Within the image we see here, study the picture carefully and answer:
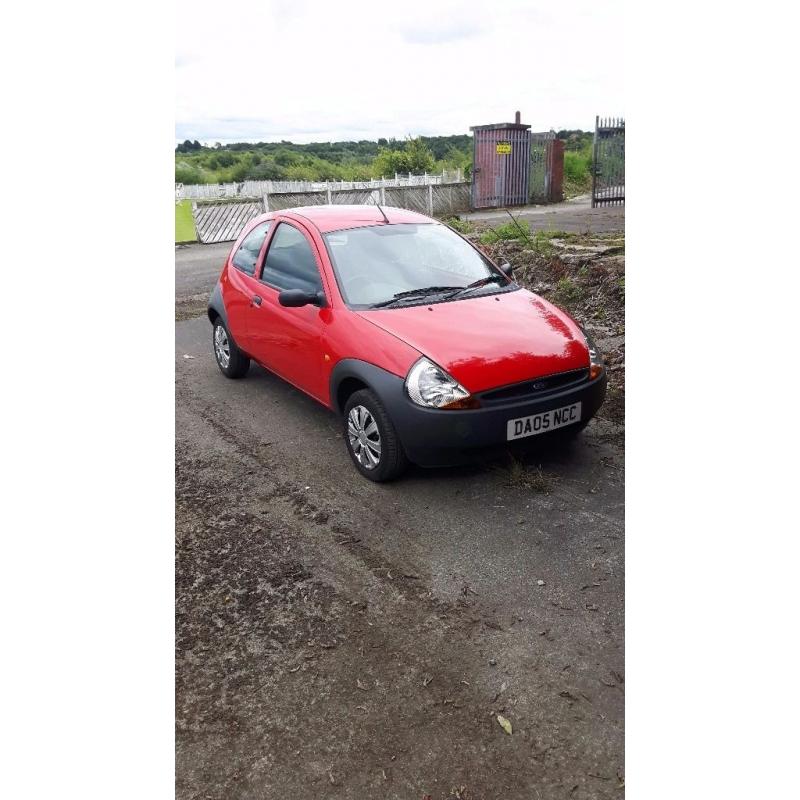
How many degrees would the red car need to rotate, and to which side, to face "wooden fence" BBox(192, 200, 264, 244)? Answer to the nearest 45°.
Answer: approximately 135° to its left

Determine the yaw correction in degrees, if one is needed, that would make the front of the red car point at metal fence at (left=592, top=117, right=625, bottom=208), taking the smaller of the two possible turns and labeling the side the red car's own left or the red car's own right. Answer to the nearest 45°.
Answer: approximately 135° to the red car's own left

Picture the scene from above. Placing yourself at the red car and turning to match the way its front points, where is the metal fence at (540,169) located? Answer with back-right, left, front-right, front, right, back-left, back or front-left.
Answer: back-left

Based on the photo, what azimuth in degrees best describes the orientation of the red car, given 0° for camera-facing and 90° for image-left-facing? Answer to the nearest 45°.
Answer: approximately 315°

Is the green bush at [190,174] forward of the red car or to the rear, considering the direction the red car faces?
to the rear

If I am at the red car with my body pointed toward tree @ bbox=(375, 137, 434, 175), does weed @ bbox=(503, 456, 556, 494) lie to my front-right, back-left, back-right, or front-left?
back-right

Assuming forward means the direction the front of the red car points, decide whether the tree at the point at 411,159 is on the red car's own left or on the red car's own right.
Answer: on the red car's own left

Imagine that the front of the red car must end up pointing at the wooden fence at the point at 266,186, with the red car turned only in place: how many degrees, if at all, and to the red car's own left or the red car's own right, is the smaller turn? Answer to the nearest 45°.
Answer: approximately 135° to the red car's own left
